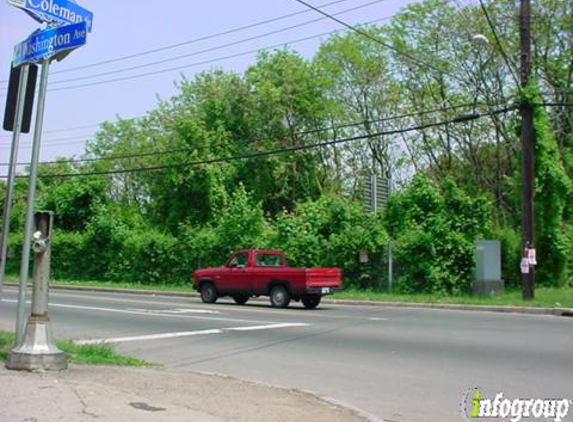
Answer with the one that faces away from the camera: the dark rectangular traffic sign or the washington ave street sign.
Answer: the dark rectangular traffic sign

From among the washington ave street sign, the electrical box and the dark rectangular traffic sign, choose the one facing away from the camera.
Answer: the dark rectangular traffic sign

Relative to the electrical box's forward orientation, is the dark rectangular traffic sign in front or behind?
in front

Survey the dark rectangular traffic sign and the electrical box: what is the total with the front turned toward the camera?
1

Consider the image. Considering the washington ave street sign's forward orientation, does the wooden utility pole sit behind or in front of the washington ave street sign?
behind

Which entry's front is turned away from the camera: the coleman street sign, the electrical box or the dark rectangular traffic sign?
the dark rectangular traffic sign

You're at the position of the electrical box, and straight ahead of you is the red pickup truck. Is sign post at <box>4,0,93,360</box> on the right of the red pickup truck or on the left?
left

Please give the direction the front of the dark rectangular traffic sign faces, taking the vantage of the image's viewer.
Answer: facing away from the viewer

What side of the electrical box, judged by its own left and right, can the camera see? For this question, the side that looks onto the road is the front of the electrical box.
front
